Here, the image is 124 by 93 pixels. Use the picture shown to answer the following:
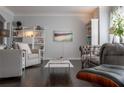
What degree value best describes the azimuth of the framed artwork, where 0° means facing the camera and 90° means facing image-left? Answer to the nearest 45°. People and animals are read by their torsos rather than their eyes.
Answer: approximately 0°

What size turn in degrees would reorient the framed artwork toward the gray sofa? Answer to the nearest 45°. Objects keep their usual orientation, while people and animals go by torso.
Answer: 0° — it already faces it
